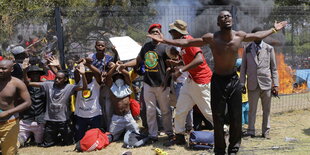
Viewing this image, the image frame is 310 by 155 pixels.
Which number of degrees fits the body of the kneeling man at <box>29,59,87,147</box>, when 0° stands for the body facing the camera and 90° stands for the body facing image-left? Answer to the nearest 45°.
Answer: approximately 0°

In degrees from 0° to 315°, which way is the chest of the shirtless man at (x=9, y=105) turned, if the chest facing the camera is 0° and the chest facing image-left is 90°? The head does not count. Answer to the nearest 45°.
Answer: approximately 45°

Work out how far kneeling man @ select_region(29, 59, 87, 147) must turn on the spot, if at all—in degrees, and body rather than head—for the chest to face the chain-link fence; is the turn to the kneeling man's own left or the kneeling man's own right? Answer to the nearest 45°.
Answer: approximately 135° to the kneeling man's own left

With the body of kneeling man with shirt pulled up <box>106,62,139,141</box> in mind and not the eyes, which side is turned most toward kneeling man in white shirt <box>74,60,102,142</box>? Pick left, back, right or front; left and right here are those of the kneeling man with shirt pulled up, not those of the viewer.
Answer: right

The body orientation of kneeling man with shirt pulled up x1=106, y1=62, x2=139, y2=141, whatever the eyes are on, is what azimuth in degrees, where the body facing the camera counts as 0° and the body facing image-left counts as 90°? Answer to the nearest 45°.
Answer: approximately 0°

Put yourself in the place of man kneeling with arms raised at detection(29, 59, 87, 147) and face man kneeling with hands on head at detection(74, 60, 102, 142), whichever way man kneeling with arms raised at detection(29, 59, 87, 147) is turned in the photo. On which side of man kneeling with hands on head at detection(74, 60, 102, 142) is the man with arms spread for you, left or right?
right

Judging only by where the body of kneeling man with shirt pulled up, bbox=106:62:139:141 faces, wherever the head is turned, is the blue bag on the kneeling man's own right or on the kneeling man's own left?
on the kneeling man's own left

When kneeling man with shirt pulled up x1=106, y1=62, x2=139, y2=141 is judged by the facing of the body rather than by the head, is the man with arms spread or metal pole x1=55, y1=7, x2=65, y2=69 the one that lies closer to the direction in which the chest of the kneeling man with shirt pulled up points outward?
the man with arms spread

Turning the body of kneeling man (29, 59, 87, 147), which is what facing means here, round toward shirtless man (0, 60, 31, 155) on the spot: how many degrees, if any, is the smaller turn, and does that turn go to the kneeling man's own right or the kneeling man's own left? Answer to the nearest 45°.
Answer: approximately 45° to the kneeling man's own right
